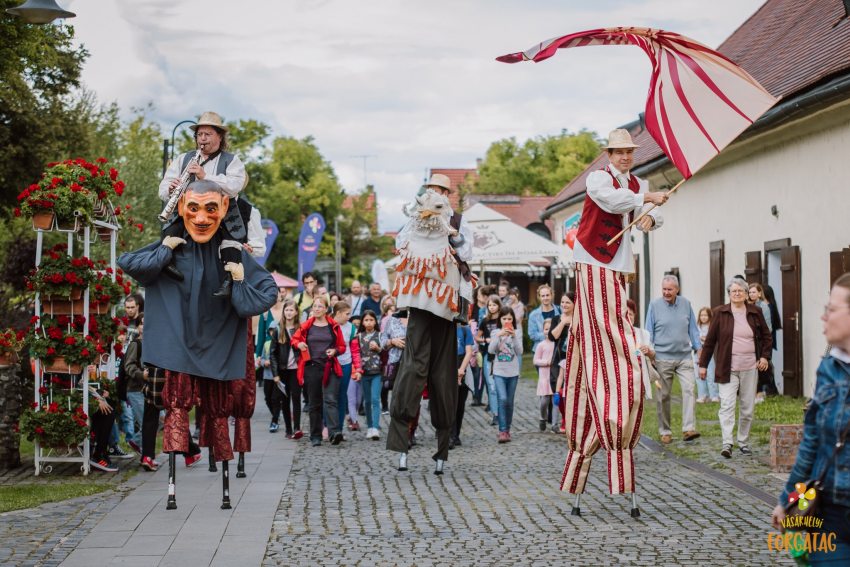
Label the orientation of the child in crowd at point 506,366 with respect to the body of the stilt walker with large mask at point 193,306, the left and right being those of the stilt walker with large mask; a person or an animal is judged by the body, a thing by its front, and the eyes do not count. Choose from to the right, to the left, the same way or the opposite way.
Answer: the same way

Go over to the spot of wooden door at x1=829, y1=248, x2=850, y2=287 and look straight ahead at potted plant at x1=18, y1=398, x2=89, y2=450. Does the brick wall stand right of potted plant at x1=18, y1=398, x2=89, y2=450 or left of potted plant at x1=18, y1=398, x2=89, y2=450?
left

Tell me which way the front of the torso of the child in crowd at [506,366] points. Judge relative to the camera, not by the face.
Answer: toward the camera

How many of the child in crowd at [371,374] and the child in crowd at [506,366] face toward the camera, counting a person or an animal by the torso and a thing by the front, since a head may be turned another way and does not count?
2

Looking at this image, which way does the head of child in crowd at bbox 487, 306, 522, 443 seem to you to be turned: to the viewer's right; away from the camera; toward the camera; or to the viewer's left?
toward the camera

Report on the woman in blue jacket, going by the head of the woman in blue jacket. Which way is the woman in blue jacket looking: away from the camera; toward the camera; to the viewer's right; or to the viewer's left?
to the viewer's left

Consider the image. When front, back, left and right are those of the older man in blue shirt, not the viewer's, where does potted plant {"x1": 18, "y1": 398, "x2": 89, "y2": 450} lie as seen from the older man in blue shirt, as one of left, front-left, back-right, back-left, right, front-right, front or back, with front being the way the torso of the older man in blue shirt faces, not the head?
front-right

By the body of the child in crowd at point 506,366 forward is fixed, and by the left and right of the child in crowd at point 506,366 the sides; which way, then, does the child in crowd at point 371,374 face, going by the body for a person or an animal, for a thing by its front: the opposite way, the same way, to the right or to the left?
the same way

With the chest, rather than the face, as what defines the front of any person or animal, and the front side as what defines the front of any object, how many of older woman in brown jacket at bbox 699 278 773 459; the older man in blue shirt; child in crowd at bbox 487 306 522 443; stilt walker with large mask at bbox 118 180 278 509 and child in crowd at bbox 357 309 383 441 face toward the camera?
5

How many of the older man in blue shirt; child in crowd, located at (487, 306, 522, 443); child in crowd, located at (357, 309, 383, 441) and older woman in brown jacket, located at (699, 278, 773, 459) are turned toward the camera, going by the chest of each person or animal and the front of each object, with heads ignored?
4

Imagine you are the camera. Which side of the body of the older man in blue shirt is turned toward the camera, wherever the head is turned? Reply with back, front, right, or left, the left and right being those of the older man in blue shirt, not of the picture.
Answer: front

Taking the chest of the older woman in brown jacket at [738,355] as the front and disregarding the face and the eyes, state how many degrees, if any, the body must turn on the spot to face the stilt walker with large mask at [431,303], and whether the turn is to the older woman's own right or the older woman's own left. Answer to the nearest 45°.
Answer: approximately 45° to the older woman's own right

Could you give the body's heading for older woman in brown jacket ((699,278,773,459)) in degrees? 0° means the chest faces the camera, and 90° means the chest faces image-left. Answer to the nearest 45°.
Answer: approximately 0°
